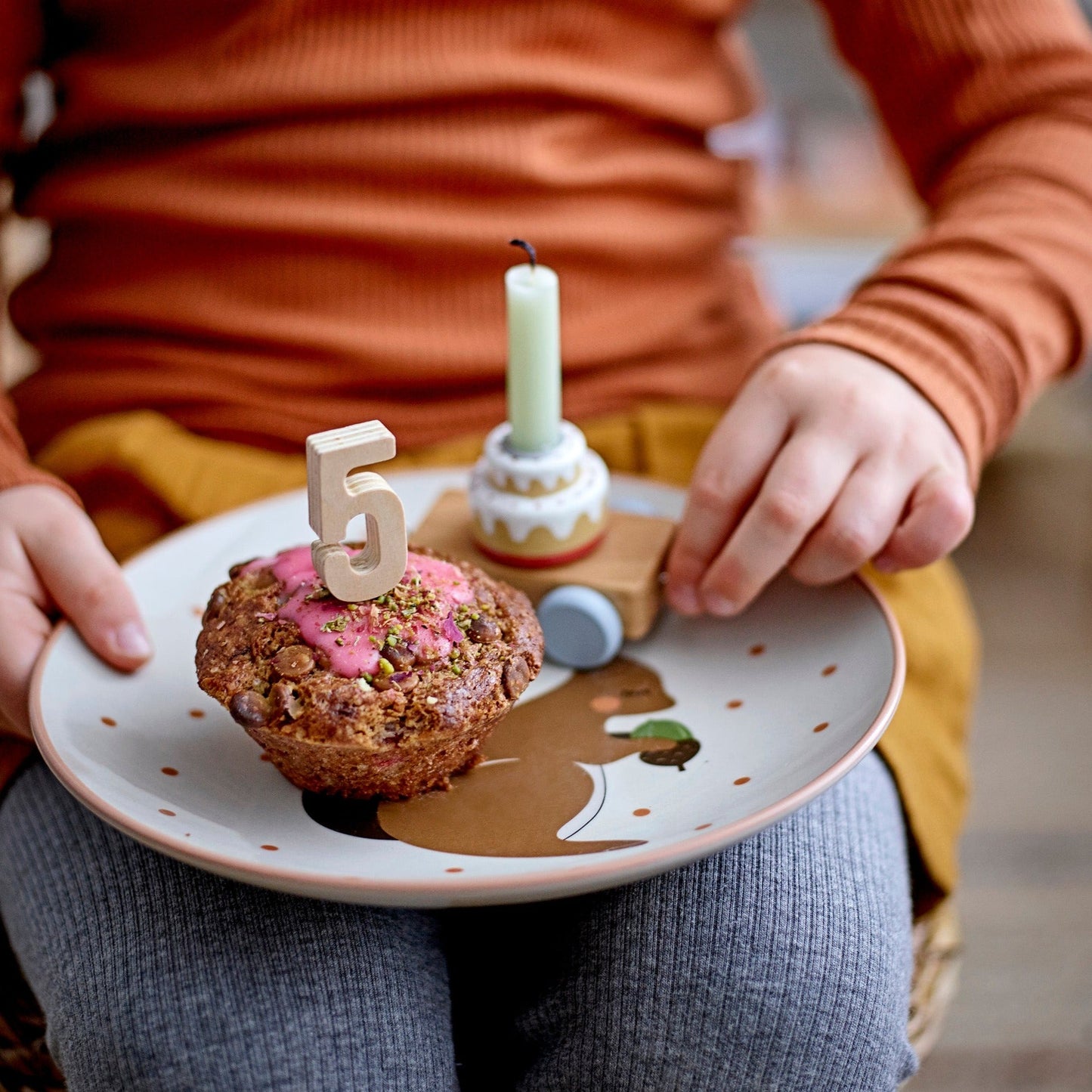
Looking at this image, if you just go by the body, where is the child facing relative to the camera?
toward the camera
